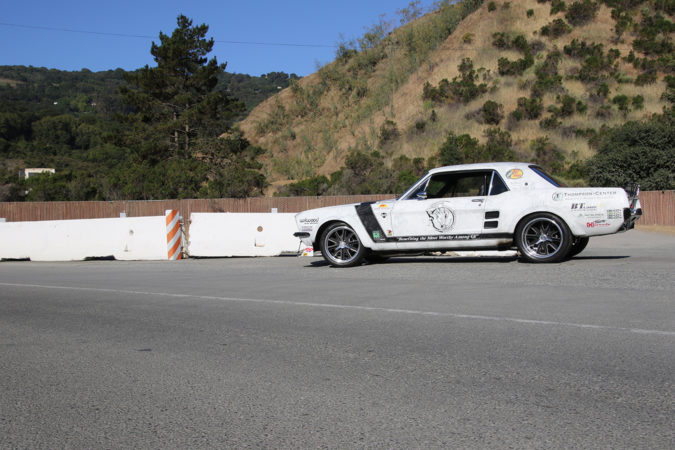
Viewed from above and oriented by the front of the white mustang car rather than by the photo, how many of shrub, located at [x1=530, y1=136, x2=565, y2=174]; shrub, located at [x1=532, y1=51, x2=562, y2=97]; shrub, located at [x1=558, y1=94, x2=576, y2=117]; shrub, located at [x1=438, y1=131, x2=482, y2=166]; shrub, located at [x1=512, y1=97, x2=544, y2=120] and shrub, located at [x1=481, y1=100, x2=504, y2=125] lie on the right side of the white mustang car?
6

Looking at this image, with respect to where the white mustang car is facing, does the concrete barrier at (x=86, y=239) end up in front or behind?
in front

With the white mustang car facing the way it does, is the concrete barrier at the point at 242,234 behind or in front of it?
in front

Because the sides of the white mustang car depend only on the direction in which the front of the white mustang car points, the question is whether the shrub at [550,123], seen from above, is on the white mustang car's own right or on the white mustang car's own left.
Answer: on the white mustang car's own right

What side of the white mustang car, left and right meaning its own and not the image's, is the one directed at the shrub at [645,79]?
right

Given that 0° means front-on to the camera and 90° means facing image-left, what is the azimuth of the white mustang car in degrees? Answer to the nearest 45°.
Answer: approximately 90°

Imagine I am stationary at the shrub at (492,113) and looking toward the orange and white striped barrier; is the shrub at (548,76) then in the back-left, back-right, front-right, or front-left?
back-left

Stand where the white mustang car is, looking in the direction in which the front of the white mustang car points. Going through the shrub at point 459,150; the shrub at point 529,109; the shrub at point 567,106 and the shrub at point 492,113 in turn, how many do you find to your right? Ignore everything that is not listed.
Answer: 4

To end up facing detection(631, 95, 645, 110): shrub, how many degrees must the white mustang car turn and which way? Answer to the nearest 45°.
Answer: approximately 90° to its right

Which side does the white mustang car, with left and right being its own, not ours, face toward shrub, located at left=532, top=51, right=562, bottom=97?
right

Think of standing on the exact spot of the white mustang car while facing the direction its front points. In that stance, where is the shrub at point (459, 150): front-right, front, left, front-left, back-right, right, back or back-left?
right

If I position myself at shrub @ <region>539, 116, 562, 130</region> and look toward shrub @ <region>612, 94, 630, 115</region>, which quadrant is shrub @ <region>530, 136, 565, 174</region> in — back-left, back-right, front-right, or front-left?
back-right

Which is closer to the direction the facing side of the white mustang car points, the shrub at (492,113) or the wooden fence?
the wooden fence
